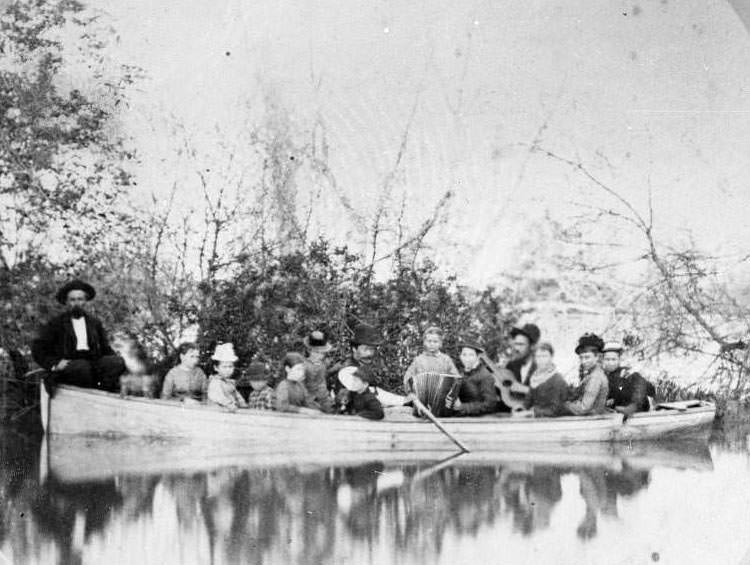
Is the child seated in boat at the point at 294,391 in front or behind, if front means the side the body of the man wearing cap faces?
in front

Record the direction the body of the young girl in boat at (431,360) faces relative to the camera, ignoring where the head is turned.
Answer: toward the camera

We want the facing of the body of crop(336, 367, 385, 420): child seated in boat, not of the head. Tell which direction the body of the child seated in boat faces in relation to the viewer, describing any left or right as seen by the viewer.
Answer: facing the viewer and to the left of the viewer

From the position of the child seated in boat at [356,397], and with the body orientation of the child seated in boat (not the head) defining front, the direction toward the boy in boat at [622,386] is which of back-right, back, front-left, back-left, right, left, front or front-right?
back-left

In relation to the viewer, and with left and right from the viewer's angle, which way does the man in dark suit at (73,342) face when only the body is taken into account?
facing the viewer and to the right of the viewer
